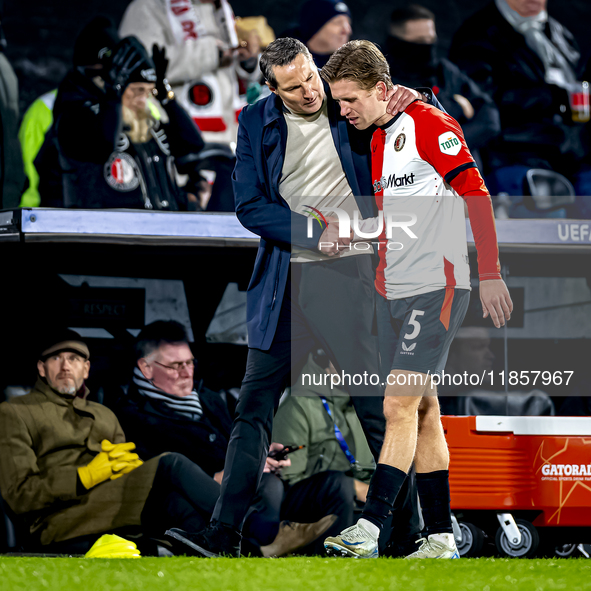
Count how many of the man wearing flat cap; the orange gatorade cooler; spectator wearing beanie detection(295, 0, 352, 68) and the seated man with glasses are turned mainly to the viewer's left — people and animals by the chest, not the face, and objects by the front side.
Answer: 0

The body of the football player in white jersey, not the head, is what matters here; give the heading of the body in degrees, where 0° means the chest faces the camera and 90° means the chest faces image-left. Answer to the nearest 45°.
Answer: approximately 45°

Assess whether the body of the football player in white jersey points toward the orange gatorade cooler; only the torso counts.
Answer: no

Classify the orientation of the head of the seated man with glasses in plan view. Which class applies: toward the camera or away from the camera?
toward the camera

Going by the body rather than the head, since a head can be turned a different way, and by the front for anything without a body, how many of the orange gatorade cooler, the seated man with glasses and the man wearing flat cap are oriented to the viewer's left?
0

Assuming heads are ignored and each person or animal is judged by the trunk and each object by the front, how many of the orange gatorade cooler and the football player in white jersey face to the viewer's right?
0

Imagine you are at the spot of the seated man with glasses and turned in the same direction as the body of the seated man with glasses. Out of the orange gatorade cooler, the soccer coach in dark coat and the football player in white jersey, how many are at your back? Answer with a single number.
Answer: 0

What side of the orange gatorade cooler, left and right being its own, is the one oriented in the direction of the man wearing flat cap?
right

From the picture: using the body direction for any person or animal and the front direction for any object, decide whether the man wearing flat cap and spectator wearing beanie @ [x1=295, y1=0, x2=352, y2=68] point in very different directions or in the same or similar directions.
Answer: same or similar directions

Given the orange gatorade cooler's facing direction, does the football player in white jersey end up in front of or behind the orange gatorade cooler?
in front

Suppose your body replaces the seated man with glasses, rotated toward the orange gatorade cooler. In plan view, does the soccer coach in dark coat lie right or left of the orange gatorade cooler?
right

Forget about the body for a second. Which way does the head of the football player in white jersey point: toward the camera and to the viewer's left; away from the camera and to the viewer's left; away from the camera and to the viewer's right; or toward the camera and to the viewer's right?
toward the camera and to the viewer's left

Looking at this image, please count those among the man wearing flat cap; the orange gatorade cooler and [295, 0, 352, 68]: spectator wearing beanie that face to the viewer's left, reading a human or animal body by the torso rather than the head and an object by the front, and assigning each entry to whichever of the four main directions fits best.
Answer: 0

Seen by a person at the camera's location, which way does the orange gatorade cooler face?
facing the viewer

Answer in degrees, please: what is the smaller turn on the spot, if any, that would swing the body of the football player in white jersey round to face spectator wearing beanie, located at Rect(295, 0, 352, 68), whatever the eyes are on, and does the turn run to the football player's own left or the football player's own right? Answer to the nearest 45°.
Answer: approximately 135° to the football player's own right

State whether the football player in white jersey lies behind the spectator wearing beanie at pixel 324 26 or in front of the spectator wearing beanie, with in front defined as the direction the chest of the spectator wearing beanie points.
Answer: in front
